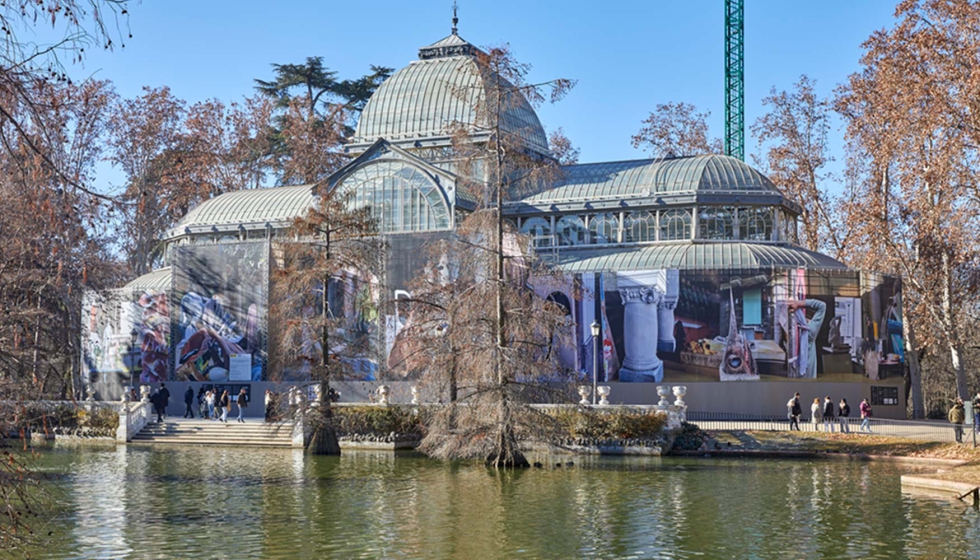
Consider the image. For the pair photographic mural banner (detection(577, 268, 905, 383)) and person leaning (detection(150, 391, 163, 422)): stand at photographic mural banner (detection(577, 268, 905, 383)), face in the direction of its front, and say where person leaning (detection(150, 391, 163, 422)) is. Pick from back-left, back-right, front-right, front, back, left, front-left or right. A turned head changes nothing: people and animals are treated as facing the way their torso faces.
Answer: right

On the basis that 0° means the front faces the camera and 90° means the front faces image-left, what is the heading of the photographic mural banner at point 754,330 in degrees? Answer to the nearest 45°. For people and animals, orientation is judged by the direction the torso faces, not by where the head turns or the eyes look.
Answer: approximately 0°

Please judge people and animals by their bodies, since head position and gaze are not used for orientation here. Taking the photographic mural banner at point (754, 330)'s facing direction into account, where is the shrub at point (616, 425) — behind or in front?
in front

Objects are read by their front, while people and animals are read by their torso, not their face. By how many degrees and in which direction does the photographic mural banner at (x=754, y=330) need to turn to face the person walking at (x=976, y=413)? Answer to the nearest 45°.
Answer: approximately 45° to its left

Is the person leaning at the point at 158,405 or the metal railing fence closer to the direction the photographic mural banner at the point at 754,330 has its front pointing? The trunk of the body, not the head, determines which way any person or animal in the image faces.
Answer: the metal railing fence

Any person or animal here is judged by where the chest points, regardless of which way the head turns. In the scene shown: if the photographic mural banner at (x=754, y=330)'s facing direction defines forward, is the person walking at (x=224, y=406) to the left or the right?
on its right

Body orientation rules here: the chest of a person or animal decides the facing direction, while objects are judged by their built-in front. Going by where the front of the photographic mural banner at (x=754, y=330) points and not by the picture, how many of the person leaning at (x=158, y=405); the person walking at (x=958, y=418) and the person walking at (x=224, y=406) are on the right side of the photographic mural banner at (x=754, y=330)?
2

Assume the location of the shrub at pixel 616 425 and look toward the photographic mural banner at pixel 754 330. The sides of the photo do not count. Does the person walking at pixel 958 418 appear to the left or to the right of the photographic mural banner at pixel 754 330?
right

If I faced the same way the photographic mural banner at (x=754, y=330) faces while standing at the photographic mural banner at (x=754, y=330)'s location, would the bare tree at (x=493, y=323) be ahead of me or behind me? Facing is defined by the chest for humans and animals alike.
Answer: ahead

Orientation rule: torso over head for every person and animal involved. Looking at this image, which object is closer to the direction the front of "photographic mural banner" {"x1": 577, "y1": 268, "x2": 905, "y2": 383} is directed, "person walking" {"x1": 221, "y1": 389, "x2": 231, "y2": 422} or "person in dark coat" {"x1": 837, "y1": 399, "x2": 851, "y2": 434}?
the person in dark coat

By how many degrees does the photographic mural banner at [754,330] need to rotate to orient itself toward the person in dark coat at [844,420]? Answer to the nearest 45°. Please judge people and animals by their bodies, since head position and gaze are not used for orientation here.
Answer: approximately 45° to its left

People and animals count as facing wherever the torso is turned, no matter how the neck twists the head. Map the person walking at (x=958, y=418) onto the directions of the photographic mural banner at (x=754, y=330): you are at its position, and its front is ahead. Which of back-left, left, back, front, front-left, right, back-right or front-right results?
front-left
